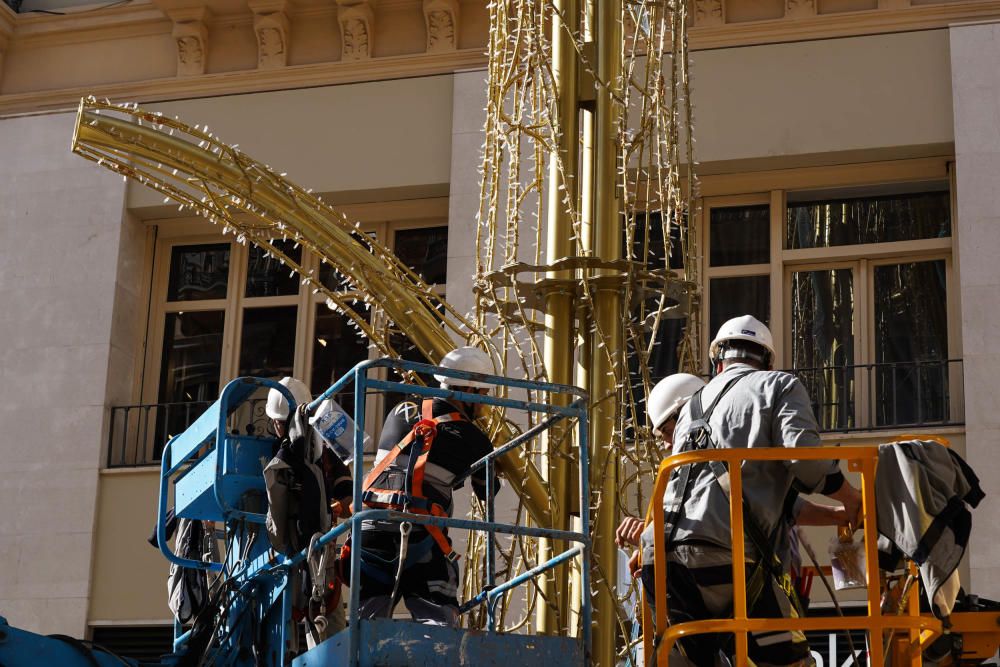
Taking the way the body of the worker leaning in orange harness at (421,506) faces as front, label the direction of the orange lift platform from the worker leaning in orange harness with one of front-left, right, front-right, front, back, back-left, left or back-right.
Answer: right

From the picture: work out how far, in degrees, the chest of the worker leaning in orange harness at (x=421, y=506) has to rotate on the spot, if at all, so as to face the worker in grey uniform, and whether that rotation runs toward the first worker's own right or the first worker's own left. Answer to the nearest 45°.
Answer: approximately 90° to the first worker's own right

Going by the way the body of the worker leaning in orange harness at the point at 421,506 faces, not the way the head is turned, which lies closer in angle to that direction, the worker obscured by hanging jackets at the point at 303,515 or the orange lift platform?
the orange lift platform

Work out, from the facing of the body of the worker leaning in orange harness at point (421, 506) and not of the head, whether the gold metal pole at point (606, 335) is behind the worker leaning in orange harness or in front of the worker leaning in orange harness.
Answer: in front

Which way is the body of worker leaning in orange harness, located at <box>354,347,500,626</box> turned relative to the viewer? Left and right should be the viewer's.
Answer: facing away from the viewer and to the right of the viewer

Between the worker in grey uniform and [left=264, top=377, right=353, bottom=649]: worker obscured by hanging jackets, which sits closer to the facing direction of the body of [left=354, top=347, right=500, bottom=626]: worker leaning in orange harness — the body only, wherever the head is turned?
the worker in grey uniform
